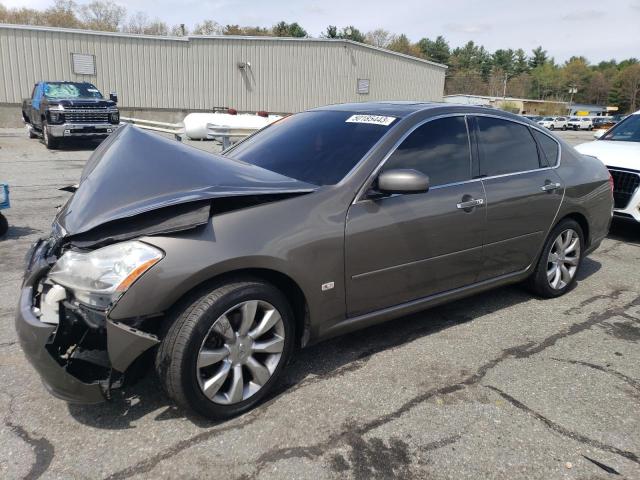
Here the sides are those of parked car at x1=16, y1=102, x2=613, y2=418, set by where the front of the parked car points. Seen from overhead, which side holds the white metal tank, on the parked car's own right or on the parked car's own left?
on the parked car's own right

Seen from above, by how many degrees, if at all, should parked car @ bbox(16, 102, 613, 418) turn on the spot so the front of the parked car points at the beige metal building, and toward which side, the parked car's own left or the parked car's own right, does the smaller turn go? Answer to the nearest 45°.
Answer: approximately 135° to the parked car's own right

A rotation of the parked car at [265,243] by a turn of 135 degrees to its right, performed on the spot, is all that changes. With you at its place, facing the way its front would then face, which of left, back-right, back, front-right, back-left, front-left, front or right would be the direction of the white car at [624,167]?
front-right

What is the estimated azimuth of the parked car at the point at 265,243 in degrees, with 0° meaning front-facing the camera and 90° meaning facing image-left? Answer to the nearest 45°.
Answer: approximately 45°

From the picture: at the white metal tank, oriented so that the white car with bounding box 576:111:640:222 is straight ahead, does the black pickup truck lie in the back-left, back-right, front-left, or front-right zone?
back-right

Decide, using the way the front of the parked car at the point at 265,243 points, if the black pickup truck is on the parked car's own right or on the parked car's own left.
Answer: on the parked car's own right
